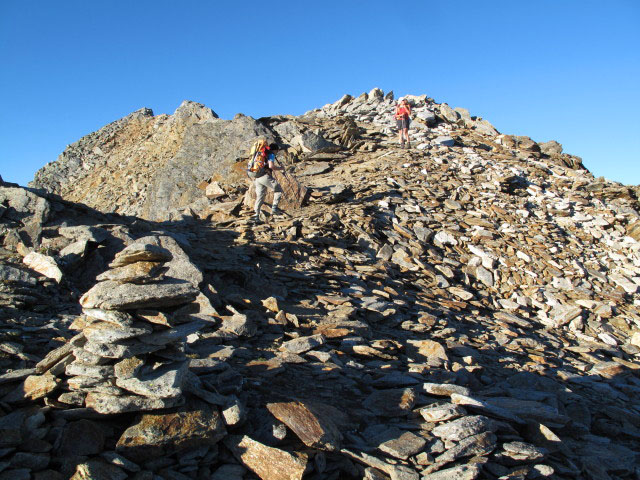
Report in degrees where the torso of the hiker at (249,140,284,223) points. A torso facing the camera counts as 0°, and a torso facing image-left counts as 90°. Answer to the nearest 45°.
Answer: approximately 225°

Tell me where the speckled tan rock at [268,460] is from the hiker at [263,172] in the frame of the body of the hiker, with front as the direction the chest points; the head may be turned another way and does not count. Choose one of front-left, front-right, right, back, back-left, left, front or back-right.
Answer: back-right

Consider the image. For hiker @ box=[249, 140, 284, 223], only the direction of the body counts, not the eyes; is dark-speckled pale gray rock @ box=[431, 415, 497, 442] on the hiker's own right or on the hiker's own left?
on the hiker's own right

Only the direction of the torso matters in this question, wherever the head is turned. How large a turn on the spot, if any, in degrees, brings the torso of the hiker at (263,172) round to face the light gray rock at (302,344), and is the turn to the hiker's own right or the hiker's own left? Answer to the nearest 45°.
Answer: approximately 135° to the hiker's own right

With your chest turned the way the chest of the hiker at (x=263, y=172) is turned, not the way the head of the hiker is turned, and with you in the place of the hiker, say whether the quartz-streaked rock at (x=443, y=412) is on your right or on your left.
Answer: on your right

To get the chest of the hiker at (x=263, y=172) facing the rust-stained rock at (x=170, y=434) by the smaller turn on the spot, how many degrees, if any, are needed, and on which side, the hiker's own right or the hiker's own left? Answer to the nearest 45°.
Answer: approximately 135° to the hiker's own right

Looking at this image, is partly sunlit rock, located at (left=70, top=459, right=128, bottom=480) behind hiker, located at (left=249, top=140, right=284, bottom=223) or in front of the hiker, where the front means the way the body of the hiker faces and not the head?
behind

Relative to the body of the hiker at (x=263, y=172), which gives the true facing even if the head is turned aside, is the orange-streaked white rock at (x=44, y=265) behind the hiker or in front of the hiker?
behind

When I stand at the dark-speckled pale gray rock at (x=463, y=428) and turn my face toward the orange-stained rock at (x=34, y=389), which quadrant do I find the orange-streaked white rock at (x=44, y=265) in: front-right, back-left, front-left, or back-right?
front-right

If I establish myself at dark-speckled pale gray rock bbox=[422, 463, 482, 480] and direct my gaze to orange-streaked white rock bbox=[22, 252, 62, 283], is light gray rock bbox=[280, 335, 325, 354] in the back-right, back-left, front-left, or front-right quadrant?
front-right

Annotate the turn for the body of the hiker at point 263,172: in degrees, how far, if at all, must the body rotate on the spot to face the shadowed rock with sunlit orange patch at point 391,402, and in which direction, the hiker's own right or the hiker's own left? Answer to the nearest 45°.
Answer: approximately 135° to the hiker's own right
